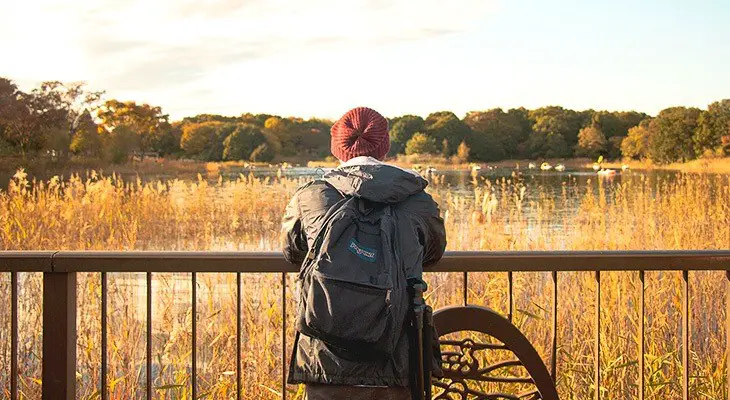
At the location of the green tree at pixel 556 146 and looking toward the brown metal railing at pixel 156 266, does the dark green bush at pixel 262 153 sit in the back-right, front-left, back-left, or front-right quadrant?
front-right

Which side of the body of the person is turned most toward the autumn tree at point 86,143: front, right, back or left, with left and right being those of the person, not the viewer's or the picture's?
front

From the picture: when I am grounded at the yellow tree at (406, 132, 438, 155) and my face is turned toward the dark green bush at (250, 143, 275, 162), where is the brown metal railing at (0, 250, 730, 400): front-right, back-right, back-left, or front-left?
front-left

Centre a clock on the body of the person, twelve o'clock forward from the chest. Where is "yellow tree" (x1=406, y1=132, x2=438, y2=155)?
The yellow tree is roughly at 12 o'clock from the person.

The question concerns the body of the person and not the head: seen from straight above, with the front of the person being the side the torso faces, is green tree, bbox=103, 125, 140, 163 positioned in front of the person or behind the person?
in front

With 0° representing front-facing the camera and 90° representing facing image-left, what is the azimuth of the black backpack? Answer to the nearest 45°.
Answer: approximately 0°

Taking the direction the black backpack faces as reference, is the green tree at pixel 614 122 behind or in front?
behind

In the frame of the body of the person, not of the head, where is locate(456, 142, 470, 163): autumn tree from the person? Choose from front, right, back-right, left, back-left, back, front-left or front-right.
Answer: front

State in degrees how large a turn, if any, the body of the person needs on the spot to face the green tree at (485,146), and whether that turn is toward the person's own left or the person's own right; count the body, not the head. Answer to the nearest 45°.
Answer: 0° — they already face it

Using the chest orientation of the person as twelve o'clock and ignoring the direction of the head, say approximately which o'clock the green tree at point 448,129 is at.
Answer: The green tree is roughly at 12 o'clock from the person.

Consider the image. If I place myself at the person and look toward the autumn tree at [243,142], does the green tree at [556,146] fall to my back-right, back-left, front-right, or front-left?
front-right

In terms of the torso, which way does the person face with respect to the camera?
away from the camera

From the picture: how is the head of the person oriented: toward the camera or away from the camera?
away from the camera

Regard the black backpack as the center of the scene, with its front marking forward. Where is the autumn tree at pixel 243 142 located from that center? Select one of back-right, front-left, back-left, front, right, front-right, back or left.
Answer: back
